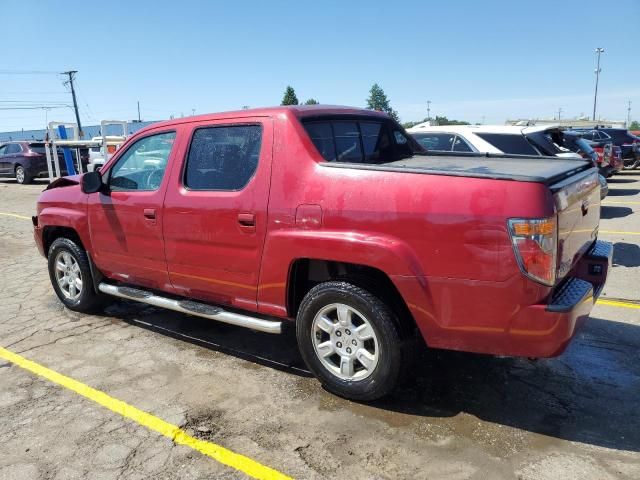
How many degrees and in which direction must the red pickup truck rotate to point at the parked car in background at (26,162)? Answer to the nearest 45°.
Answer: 0° — it already faces it

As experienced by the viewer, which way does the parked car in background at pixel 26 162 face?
facing away from the viewer and to the left of the viewer

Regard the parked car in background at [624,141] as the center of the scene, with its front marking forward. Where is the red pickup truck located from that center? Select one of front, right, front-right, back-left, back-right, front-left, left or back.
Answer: back-left

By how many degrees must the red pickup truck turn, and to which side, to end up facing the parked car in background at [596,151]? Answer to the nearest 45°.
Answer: approximately 90° to its right

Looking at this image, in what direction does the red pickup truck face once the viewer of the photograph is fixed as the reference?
facing away from the viewer and to the left of the viewer

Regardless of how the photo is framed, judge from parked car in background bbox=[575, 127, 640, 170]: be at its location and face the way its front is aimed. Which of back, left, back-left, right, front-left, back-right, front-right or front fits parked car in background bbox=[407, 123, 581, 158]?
back-left

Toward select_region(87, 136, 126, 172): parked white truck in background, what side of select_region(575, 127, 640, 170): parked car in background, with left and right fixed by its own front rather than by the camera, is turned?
left

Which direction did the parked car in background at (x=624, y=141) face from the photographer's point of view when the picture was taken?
facing away from the viewer and to the left of the viewer

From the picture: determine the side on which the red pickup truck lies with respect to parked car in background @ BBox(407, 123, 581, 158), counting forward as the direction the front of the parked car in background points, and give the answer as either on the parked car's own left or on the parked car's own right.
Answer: on the parked car's own left

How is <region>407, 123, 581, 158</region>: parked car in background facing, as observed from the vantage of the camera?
facing away from the viewer and to the left of the viewer

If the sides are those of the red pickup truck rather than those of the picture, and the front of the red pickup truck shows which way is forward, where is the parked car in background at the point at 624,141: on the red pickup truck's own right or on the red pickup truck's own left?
on the red pickup truck's own right
